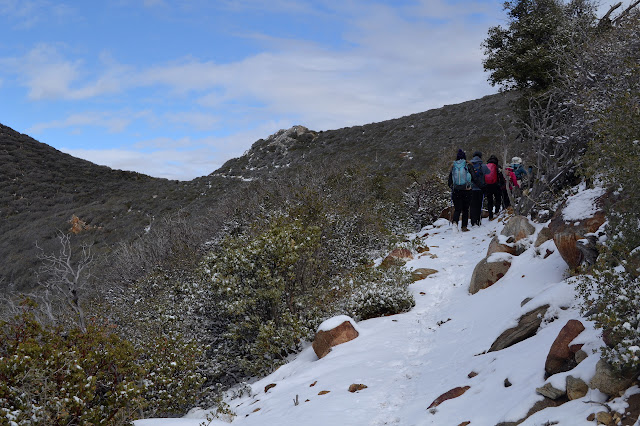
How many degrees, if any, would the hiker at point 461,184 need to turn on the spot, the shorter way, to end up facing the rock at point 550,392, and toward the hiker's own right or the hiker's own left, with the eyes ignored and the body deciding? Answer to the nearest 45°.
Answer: approximately 180°

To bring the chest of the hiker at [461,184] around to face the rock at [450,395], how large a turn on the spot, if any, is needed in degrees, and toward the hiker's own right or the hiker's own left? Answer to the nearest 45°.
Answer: approximately 180°

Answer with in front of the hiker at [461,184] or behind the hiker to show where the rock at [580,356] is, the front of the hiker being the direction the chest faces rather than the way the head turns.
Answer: behind

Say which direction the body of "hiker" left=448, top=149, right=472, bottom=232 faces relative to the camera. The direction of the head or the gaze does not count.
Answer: away from the camera

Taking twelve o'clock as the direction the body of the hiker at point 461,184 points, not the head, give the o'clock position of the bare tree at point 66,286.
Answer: The bare tree is roughly at 8 o'clock from the hiker.

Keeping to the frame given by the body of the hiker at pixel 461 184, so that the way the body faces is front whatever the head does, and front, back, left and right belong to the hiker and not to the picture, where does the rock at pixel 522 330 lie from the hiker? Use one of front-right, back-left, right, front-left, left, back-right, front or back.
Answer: back

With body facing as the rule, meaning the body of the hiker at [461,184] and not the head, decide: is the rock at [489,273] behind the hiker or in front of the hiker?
behind

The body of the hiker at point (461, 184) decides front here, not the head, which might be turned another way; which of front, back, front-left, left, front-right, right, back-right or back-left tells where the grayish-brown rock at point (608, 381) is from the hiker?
back

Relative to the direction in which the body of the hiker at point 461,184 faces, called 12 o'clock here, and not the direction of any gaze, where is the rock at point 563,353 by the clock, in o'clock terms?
The rock is roughly at 6 o'clock from the hiker.

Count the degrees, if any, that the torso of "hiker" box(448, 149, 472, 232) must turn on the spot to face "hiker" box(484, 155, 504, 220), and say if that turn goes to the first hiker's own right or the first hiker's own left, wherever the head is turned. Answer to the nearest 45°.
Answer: approximately 45° to the first hiker's own right

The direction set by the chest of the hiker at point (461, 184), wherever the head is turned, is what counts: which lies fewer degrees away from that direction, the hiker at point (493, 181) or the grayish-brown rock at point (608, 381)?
the hiker
